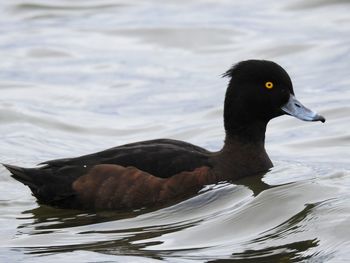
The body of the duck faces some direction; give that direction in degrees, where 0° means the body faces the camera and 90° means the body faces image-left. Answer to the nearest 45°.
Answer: approximately 270°
